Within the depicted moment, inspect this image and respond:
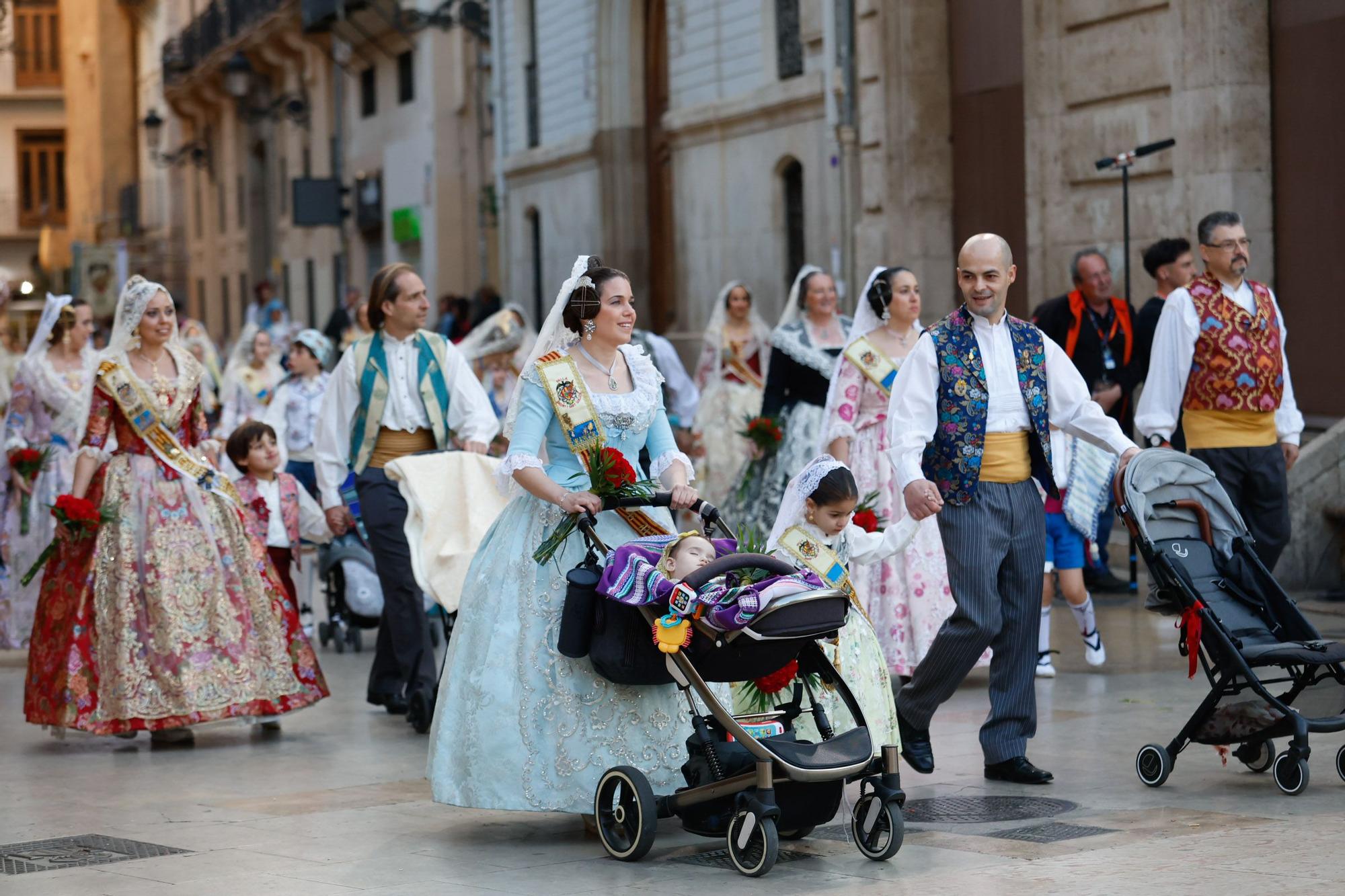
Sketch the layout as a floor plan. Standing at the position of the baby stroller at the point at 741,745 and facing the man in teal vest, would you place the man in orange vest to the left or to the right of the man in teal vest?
right

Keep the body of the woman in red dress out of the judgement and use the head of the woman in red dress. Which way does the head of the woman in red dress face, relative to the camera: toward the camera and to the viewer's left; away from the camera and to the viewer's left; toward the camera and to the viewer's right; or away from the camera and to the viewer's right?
toward the camera and to the viewer's right

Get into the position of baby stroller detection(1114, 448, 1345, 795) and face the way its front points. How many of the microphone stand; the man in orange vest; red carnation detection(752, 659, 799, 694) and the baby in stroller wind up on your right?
2

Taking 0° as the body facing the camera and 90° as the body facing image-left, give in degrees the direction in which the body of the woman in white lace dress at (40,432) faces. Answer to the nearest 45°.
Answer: approximately 315°

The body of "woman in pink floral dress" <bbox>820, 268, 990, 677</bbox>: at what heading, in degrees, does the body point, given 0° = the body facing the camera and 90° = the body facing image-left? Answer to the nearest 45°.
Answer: approximately 315°

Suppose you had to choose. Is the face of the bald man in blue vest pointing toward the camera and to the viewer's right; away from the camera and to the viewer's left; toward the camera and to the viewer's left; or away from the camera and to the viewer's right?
toward the camera and to the viewer's left

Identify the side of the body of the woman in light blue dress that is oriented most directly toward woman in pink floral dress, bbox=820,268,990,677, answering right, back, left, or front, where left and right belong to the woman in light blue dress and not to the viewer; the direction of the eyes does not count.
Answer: left

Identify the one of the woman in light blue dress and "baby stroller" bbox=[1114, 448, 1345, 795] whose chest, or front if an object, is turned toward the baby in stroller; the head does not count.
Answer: the woman in light blue dress

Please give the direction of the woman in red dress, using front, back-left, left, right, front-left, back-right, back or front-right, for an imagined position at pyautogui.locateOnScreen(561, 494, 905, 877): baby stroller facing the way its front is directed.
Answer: back

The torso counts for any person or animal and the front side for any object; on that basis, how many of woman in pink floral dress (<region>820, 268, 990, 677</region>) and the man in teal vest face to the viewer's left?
0

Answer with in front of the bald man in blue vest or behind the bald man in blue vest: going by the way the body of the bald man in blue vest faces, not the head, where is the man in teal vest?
behind

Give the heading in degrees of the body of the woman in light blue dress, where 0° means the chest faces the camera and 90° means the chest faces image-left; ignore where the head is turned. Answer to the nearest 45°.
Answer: approximately 315°

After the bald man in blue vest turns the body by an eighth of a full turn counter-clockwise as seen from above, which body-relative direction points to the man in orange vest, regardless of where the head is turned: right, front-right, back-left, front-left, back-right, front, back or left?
left
